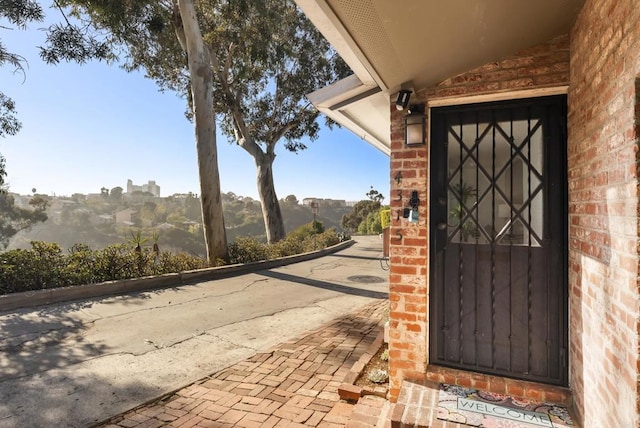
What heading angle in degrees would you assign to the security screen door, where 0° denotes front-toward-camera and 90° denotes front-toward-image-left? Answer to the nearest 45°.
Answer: approximately 0°

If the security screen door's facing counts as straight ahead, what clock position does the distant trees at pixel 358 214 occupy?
The distant trees is roughly at 5 o'clock from the security screen door.

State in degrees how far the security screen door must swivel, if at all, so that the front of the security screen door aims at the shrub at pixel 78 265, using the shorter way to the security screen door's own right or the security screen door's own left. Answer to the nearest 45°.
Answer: approximately 90° to the security screen door's own right

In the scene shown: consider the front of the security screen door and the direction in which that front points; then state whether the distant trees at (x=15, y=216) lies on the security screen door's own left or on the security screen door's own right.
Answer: on the security screen door's own right

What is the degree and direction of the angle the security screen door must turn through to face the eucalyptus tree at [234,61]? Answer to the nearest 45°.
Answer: approximately 135° to its right

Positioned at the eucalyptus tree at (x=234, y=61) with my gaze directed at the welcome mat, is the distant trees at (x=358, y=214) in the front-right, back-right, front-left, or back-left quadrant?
back-left
